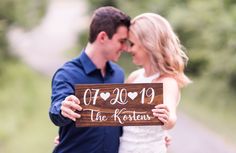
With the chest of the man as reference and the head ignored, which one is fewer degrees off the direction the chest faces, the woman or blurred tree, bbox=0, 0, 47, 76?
the woman

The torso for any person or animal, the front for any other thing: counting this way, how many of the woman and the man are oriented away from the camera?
0

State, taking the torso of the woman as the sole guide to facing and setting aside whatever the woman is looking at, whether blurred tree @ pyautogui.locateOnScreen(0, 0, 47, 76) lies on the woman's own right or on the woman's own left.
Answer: on the woman's own right

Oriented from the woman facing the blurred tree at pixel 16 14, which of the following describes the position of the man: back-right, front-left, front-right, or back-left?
front-left

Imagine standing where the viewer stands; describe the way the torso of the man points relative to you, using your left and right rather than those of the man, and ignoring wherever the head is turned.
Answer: facing the viewer and to the right of the viewer

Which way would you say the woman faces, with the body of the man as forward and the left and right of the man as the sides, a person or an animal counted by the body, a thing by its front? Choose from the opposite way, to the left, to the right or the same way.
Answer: to the right

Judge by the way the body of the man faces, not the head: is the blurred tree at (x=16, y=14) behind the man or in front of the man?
behind

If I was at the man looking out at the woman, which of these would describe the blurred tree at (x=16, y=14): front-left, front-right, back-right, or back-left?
back-left

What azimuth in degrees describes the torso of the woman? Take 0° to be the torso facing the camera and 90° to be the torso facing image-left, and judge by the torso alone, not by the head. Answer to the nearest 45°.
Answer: approximately 45°

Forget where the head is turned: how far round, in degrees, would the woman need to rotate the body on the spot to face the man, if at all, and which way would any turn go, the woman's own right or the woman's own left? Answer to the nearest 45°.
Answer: approximately 45° to the woman's own right
